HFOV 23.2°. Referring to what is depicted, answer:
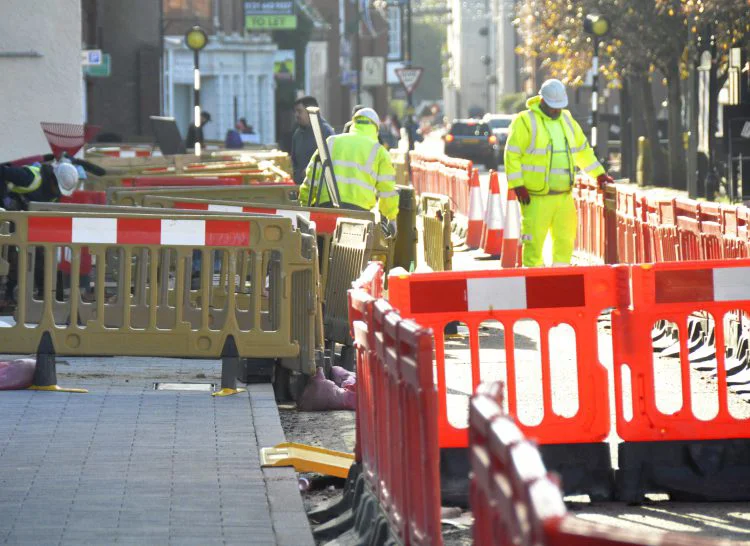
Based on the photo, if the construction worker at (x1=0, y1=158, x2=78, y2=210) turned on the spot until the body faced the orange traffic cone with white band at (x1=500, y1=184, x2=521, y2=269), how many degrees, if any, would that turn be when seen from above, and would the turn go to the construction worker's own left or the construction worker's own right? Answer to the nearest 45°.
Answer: approximately 45° to the construction worker's own left

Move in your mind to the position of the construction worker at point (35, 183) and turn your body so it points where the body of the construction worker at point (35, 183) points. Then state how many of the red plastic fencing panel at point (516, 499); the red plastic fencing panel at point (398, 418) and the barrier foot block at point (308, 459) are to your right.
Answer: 3

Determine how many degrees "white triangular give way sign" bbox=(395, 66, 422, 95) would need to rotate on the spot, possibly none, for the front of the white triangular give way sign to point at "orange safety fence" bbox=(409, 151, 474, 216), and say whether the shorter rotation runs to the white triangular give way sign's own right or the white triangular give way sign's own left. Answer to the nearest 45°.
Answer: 0° — it already faces it

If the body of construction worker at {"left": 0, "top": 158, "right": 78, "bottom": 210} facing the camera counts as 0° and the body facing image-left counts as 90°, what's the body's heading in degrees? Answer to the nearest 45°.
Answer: approximately 270°

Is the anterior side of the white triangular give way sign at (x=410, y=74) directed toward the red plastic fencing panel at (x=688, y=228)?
yes

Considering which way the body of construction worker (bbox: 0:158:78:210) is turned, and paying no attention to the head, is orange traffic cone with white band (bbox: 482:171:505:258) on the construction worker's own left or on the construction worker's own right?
on the construction worker's own left

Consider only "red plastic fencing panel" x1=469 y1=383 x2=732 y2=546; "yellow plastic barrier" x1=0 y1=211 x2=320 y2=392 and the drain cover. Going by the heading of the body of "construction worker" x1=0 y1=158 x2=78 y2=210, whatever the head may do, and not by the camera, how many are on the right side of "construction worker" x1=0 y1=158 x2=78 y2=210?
3

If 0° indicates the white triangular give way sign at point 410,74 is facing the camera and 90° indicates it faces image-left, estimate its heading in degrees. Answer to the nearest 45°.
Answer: approximately 0°

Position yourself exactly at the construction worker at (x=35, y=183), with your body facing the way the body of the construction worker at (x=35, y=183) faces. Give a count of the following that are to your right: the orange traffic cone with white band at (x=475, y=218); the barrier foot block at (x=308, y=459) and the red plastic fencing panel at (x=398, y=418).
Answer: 2

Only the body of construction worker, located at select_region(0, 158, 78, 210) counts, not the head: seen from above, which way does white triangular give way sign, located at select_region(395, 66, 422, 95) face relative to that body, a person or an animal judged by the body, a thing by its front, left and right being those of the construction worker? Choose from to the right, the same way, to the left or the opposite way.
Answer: to the right

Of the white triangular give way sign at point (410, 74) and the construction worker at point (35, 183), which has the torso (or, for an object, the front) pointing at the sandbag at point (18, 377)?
the white triangular give way sign

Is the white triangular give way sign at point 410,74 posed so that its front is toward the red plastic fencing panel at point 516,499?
yes

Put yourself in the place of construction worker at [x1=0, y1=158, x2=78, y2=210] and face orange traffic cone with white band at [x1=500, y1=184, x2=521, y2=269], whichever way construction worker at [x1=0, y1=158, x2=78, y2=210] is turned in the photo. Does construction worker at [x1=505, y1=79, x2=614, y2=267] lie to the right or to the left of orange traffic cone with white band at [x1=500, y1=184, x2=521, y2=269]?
right

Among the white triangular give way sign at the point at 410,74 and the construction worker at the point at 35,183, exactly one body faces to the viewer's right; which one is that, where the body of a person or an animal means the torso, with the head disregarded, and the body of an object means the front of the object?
the construction worker

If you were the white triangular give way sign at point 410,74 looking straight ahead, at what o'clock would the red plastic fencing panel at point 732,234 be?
The red plastic fencing panel is roughly at 12 o'clock from the white triangular give way sign.
